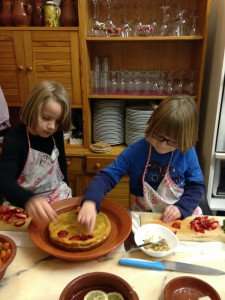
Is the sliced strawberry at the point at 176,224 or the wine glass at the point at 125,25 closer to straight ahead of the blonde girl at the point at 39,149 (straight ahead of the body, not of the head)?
the sliced strawberry

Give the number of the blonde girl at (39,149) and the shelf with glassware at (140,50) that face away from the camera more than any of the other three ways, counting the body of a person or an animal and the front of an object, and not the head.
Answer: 0

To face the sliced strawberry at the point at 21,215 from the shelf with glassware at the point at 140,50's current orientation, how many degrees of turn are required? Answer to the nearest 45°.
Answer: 0° — it already faces it

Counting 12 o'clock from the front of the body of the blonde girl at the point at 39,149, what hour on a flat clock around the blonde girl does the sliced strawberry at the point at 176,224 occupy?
The sliced strawberry is roughly at 12 o'clock from the blonde girl.

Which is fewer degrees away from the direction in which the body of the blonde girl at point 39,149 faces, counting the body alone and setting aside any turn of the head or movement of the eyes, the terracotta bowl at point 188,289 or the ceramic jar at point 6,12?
the terracotta bowl

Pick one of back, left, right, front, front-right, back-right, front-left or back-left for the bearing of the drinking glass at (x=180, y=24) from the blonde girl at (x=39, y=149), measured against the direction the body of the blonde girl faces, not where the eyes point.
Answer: left

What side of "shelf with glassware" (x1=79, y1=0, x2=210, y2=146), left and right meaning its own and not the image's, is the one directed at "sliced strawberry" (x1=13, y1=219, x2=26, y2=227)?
front

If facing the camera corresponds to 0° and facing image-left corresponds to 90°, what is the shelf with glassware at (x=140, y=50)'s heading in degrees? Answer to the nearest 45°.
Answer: approximately 0°

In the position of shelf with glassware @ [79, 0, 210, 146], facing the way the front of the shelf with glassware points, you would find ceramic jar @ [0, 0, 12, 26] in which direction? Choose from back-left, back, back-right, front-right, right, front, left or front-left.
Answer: right

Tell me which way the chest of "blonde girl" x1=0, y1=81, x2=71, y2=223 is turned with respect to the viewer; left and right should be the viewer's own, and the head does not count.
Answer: facing the viewer and to the right of the viewer
